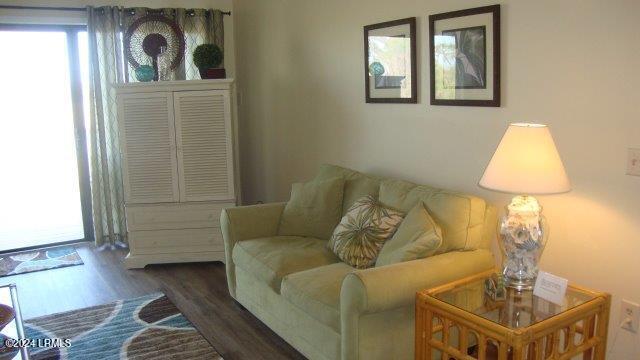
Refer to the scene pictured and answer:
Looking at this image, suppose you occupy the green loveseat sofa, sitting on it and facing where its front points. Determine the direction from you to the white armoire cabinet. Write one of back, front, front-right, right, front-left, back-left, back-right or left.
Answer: right

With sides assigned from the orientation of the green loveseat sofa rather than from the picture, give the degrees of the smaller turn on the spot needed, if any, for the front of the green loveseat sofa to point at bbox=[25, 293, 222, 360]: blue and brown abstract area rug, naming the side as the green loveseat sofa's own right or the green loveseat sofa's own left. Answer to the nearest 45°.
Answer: approximately 45° to the green loveseat sofa's own right

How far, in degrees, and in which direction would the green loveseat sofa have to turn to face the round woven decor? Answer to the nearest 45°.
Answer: approximately 90° to its right

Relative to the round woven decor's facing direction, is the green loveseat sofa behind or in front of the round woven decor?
in front

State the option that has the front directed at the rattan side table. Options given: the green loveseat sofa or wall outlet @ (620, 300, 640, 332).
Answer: the wall outlet

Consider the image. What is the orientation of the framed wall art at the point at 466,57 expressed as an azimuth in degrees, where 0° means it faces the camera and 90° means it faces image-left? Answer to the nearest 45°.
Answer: approximately 45°

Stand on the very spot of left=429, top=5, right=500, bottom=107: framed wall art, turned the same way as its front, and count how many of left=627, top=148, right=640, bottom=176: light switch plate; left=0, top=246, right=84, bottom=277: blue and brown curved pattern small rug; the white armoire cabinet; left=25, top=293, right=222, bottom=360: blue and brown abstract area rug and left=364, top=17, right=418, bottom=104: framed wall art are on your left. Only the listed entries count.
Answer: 1

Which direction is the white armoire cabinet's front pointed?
toward the camera

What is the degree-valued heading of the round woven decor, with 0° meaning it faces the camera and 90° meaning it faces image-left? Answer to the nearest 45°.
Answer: approximately 0°

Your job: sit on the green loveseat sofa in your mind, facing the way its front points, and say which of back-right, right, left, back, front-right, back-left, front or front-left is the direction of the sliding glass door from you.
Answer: right

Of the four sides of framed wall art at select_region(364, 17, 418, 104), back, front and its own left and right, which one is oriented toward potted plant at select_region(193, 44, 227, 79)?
right

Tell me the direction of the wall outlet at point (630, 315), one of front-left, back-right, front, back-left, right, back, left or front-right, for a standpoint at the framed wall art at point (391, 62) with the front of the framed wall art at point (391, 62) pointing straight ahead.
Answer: left

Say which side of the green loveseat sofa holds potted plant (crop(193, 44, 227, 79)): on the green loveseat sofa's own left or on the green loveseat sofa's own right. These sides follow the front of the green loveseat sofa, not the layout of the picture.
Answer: on the green loveseat sofa's own right

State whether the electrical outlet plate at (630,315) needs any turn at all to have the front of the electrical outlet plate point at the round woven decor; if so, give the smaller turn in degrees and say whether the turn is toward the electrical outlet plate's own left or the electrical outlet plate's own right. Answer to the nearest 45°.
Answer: approximately 45° to the electrical outlet plate's own right

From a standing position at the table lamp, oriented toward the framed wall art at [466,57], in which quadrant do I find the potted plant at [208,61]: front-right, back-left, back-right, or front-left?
front-left

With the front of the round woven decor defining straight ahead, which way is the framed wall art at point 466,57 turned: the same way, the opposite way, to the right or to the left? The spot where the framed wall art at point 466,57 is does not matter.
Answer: to the right

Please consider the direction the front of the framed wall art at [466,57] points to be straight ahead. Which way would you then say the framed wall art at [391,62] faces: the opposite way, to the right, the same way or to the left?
the same way

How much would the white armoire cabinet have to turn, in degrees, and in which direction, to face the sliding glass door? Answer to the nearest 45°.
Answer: approximately 135° to its right
